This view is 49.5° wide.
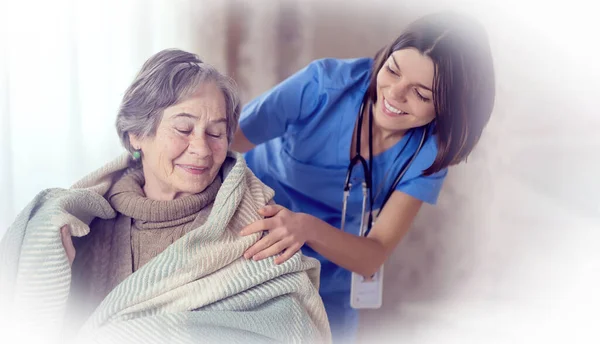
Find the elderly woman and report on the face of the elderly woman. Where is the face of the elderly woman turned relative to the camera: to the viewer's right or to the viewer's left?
to the viewer's right

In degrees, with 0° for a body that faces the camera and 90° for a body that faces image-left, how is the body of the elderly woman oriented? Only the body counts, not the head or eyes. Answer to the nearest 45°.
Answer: approximately 0°
